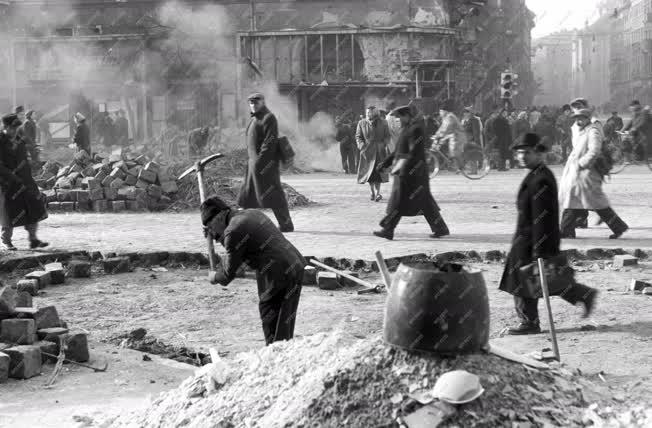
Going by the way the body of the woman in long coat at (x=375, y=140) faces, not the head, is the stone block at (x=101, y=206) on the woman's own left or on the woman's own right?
on the woman's own right

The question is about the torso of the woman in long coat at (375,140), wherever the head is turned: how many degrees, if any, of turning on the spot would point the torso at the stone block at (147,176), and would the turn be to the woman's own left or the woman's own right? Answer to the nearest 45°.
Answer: approximately 45° to the woman's own right

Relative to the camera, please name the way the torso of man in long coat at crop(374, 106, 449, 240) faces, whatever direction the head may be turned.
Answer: to the viewer's left

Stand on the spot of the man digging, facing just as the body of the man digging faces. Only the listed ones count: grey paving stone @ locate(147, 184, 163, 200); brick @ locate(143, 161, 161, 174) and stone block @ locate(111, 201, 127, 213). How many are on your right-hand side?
3

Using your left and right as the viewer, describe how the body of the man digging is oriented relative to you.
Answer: facing to the left of the viewer

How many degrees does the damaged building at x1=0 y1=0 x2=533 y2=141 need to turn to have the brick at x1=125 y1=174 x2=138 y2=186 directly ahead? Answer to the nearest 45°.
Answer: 0° — it already faces it

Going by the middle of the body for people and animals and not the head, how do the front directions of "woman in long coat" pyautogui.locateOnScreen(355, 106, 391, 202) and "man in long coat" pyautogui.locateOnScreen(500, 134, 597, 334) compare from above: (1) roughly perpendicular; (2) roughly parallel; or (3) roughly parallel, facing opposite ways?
roughly perpendicular

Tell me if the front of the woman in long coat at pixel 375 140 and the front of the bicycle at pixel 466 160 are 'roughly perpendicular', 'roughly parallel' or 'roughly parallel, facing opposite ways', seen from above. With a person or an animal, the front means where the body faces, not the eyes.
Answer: roughly perpendicular

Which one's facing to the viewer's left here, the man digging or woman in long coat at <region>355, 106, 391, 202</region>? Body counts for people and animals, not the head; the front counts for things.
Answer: the man digging
